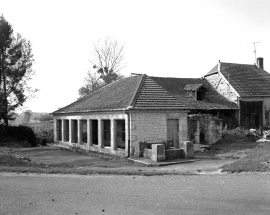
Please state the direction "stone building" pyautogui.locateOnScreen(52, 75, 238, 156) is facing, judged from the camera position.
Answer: facing the viewer and to the left of the viewer

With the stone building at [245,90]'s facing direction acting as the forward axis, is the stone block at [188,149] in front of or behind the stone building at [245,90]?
in front

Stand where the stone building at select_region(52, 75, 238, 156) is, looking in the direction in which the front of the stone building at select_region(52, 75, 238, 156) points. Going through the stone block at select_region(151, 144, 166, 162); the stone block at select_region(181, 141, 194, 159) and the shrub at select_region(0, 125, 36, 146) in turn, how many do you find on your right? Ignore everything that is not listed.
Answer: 1

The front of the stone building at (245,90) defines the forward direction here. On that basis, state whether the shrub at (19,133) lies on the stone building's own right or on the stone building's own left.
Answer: on the stone building's own right

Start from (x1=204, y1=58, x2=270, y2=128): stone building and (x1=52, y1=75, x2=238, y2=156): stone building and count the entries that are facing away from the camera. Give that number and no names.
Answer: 0

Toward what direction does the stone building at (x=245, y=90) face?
toward the camera

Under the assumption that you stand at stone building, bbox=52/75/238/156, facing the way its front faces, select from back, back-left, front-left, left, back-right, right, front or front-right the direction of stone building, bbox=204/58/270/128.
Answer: back

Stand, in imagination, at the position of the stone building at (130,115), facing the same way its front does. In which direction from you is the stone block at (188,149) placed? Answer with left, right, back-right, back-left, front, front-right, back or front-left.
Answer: left

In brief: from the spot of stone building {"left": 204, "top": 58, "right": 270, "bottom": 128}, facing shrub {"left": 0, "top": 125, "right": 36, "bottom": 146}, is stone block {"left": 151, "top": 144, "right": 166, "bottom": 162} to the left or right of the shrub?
left

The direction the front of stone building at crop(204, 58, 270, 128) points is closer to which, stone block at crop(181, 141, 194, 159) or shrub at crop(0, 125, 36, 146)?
the stone block
